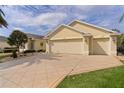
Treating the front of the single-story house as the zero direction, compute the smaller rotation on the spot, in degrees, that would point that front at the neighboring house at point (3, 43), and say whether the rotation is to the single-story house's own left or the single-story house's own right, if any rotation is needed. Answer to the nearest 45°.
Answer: approximately 45° to the single-story house's own right

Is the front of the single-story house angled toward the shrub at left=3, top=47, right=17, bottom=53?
no

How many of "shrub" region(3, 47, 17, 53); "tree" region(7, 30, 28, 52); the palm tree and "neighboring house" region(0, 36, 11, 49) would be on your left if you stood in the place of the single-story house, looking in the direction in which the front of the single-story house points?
0

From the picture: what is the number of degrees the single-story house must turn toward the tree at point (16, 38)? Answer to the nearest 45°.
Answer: approximately 45° to its right

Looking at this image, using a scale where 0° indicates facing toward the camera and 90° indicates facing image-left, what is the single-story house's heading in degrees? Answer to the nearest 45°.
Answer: approximately 0°

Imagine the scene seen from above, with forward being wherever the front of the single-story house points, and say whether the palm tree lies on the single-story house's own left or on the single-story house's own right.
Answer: on the single-story house's own right

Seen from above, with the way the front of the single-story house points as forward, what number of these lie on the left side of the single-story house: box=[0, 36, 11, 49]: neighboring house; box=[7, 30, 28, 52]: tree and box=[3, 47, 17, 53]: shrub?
0
